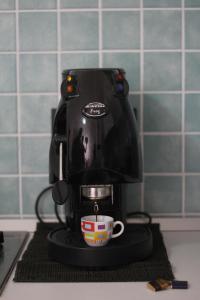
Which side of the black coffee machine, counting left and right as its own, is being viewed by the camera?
front
